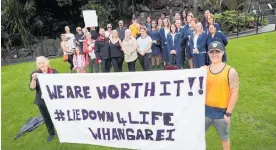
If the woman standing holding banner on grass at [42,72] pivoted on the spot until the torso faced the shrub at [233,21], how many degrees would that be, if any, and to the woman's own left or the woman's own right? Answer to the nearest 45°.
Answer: approximately 90° to the woman's own left

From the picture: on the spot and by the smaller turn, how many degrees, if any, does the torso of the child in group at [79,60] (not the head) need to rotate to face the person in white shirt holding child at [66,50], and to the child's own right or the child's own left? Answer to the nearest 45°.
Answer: approximately 180°

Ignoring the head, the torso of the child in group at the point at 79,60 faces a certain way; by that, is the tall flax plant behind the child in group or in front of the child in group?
behind

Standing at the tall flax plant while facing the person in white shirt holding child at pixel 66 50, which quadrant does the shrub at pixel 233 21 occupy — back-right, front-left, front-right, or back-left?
front-left

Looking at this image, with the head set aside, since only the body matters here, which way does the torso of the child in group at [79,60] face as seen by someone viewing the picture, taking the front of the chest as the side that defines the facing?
toward the camera

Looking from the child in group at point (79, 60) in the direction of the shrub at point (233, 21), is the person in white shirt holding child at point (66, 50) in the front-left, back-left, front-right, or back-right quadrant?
front-left

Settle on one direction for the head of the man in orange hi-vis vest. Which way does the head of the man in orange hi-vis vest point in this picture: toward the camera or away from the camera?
toward the camera

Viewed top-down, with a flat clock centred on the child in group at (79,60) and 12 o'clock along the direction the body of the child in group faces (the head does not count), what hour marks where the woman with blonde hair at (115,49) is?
The woman with blonde hair is roughly at 9 o'clock from the child in group.

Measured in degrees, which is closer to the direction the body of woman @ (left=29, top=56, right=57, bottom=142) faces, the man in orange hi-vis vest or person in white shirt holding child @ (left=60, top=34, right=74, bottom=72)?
the man in orange hi-vis vest

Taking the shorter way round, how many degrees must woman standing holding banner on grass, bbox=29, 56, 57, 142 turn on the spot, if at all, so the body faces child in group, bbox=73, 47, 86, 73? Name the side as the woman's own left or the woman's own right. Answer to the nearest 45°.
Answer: approximately 135° to the woman's own left

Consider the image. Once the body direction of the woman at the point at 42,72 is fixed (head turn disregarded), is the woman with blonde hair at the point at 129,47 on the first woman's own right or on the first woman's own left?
on the first woman's own left

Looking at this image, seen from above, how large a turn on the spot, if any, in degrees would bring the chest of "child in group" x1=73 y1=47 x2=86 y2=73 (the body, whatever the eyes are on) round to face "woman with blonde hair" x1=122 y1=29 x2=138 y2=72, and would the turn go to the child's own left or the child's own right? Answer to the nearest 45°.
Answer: approximately 90° to the child's own left

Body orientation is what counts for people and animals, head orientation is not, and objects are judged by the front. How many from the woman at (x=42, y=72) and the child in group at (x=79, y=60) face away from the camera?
0

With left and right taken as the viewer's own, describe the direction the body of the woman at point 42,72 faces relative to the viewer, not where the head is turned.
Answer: facing the viewer and to the right of the viewer
